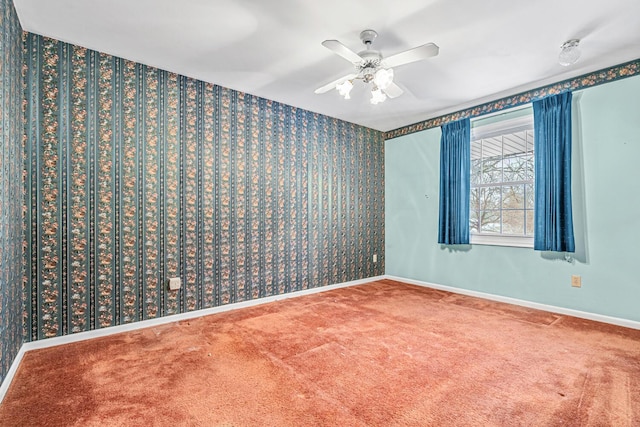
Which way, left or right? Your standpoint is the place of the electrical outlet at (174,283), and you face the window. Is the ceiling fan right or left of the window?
right

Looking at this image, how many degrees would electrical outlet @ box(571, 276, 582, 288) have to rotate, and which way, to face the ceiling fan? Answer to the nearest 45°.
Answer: approximately 45° to its right

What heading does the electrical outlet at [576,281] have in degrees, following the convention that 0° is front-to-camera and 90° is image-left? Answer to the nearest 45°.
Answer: approximately 0°

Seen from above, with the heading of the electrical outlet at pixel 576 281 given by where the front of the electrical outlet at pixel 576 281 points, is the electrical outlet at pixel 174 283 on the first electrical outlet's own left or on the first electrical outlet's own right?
on the first electrical outlet's own right
